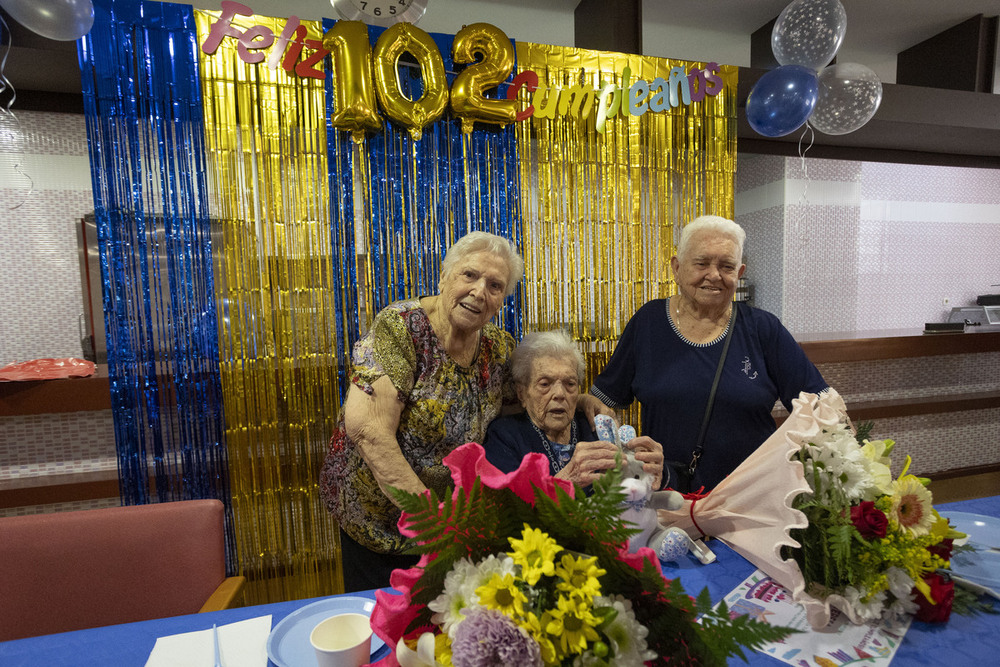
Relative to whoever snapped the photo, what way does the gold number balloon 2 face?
facing the viewer

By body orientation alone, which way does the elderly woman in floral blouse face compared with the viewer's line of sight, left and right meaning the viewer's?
facing the viewer and to the right of the viewer

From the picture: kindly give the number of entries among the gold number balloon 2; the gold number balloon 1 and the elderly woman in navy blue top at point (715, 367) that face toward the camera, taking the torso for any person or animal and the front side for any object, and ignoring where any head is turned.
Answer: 3

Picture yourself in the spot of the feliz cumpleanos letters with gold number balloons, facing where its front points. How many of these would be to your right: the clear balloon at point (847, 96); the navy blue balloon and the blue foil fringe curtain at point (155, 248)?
1

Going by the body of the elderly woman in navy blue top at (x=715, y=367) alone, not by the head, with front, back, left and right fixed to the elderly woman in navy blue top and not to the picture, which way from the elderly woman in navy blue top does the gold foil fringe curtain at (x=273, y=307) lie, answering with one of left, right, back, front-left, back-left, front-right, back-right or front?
right

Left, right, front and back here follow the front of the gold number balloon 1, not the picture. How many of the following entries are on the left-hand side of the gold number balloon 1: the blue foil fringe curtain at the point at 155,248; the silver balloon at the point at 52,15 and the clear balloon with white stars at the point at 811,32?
1

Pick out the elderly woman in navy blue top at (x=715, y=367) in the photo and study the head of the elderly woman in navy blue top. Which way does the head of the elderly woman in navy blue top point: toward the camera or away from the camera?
toward the camera

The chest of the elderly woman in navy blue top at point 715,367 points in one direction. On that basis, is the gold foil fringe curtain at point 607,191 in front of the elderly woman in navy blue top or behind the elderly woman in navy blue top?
behind

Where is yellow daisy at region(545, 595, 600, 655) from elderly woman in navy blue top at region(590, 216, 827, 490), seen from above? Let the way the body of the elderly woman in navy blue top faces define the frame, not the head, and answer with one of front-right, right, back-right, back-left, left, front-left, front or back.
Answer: front

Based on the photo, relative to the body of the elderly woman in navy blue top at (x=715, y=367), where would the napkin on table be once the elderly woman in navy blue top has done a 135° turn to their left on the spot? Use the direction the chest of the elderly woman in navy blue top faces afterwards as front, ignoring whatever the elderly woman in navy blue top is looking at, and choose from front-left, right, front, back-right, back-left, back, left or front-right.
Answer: back

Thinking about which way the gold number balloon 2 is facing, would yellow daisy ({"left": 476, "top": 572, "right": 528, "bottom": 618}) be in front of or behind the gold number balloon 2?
in front

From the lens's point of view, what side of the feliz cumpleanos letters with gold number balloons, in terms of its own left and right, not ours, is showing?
front

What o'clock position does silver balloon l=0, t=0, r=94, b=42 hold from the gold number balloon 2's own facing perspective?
The silver balloon is roughly at 2 o'clock from the gold number balloon 2.
